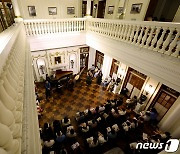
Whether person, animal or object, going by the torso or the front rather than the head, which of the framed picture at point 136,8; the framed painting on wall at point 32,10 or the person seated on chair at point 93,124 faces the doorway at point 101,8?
the person seated on chair

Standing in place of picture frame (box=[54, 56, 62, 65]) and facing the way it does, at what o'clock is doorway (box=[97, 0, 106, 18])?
The doorway is roughly at 8 o'clock from the picture frame.

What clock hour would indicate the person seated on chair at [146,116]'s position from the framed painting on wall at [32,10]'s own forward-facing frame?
The person seated on chair is roughly at 11 o'clock from the framed painting on wall.

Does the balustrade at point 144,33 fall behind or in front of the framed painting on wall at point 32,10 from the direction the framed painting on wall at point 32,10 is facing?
in front

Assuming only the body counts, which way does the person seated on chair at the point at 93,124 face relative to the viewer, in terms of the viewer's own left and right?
facing away from the viewer

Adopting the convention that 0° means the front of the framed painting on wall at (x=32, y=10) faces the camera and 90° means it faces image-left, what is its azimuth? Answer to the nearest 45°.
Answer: approximately 0°

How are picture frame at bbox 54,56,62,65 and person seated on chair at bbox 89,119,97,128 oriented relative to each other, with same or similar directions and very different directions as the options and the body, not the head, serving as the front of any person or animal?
very different directions

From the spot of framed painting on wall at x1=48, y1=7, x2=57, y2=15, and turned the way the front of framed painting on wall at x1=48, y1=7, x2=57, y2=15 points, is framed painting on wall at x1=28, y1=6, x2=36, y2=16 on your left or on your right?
on your right

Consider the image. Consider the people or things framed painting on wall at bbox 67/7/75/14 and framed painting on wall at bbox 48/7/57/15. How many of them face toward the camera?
2

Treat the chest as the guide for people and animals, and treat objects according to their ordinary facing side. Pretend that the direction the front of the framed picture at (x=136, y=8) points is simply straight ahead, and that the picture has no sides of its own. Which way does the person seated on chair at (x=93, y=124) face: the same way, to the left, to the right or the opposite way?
the opposite way

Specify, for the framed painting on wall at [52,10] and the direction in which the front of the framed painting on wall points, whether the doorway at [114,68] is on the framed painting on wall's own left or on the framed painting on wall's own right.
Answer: on the framed painting on wall's own left

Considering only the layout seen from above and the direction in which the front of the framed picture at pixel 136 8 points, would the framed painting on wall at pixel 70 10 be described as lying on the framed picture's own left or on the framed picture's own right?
on the framed picture's own right

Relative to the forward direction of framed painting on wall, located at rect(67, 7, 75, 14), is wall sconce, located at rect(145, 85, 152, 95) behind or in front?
in front

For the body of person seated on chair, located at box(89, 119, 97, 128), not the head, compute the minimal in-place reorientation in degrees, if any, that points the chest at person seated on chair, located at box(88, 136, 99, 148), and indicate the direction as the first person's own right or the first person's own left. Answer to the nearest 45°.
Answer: approximately 180°

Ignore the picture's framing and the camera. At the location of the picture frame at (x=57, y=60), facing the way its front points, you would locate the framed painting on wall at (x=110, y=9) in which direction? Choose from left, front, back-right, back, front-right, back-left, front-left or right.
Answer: left

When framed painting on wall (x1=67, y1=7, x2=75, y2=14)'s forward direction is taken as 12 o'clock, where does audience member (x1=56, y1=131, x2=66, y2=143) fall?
The audience member is roughly at 12 o'clock from the framed painting on wall.
